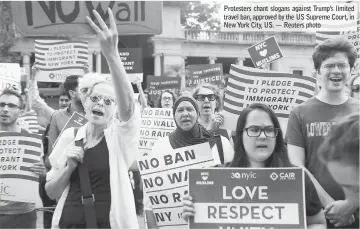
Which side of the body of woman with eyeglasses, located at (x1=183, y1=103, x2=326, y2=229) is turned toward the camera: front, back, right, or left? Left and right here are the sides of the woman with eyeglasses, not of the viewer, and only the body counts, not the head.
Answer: front

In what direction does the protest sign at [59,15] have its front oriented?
toward the camera

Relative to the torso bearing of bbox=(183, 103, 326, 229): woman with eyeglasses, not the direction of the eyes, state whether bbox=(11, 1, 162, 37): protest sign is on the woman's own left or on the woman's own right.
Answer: on the woman's own right

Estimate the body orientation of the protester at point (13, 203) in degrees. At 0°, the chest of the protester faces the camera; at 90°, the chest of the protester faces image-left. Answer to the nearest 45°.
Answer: approximately 45°

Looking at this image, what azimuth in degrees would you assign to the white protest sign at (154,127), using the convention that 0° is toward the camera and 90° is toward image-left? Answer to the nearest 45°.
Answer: approximately 0°

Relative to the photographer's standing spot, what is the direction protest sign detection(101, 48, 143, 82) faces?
facing the viewer

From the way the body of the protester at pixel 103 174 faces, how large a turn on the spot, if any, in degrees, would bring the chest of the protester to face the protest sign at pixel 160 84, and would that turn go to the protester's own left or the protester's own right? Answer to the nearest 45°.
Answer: approximately 180°

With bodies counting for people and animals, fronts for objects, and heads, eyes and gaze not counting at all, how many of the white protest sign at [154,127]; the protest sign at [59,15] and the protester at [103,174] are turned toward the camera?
3

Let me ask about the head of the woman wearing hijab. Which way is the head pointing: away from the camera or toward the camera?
toward the camera

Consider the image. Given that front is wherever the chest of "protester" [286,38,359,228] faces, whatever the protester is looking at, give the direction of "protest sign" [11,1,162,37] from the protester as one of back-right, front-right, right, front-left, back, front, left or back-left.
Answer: right

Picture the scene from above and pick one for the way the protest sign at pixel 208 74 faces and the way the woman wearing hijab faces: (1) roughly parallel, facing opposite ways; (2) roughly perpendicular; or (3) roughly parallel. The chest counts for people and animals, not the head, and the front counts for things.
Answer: roughly parallel
